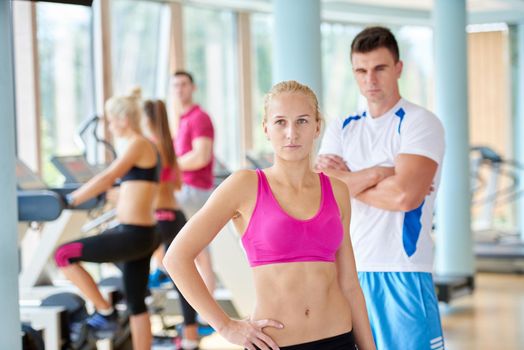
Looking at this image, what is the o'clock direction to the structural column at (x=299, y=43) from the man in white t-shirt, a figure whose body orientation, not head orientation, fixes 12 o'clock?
The structural column is roughly at 4 o'clock from the man in white t-shirt.

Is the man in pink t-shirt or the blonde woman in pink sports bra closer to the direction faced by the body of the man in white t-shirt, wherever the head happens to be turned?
the blonde woman in pink sports bra

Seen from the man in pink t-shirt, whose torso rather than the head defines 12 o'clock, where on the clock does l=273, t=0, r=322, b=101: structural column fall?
The structural column is roughly at 8 o'clock from the man in pink t-shirt.

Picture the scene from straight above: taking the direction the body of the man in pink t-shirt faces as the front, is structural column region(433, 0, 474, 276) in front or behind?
behind

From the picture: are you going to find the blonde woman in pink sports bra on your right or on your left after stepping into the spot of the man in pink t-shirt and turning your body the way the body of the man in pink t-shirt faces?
on your left
